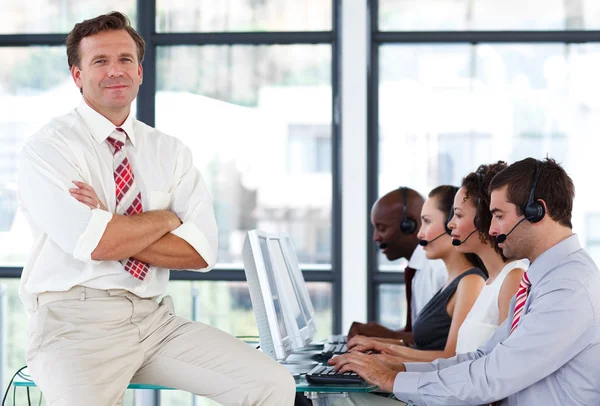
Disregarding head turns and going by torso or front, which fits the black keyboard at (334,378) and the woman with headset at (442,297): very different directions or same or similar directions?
very different directions

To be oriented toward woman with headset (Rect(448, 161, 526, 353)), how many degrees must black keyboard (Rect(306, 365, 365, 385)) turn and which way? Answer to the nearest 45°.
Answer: approximately 45° to its left

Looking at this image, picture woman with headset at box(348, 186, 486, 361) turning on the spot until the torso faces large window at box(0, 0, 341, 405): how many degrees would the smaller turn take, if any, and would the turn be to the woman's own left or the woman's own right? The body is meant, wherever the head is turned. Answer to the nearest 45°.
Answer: approximately 45° to the woman's own right

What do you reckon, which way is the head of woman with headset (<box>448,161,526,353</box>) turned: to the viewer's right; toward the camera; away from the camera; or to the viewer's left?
to the viewer's left

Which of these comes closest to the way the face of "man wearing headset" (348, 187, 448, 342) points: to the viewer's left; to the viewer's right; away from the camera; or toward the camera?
to the viewer's left

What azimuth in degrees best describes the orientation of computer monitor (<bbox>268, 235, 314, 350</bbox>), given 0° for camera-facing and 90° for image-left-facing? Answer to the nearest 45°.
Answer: approximately 270°

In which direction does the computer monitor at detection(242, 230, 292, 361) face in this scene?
to the viewer's right

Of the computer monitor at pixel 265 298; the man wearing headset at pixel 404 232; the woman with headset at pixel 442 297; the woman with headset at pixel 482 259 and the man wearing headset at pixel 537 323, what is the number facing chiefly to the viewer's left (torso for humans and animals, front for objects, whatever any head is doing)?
4

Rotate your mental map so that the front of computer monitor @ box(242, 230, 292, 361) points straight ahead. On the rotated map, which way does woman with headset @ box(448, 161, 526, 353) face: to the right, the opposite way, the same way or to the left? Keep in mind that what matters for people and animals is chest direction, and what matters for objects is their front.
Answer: the opposite way

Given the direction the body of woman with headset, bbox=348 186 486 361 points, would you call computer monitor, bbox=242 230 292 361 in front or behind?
in front

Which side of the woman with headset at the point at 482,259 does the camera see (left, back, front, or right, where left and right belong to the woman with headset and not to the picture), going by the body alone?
left

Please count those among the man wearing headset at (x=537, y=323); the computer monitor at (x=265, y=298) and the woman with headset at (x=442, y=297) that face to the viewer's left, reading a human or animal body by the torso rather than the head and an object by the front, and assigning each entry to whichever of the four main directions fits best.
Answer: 2

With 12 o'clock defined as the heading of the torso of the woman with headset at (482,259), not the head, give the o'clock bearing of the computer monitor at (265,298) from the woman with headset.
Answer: The computer monitor is roughly at 11 o'clock from the woman with headset.

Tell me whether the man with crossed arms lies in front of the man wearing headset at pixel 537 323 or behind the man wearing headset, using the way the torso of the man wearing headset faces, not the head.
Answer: in front

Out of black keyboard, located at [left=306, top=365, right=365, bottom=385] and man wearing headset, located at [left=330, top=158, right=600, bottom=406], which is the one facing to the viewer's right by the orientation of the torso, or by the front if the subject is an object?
the black keyboard
